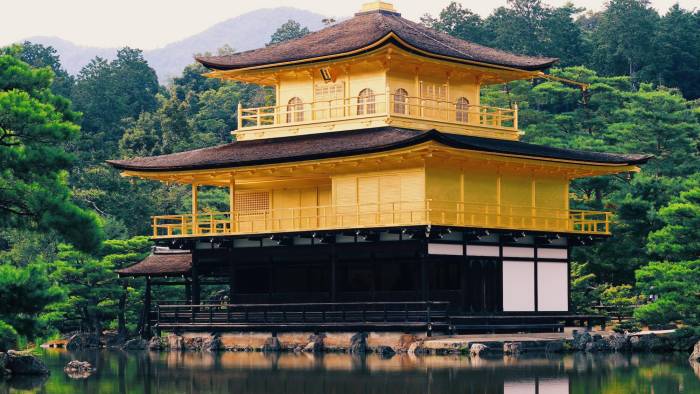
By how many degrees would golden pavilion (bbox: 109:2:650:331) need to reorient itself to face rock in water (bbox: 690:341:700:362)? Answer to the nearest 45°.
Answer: approximately 90° to its left

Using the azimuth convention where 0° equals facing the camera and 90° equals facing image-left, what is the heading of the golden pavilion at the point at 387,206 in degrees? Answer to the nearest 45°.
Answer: approximately 45°

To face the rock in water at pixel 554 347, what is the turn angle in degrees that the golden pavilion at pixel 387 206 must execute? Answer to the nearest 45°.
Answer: approximately 90° to its left
